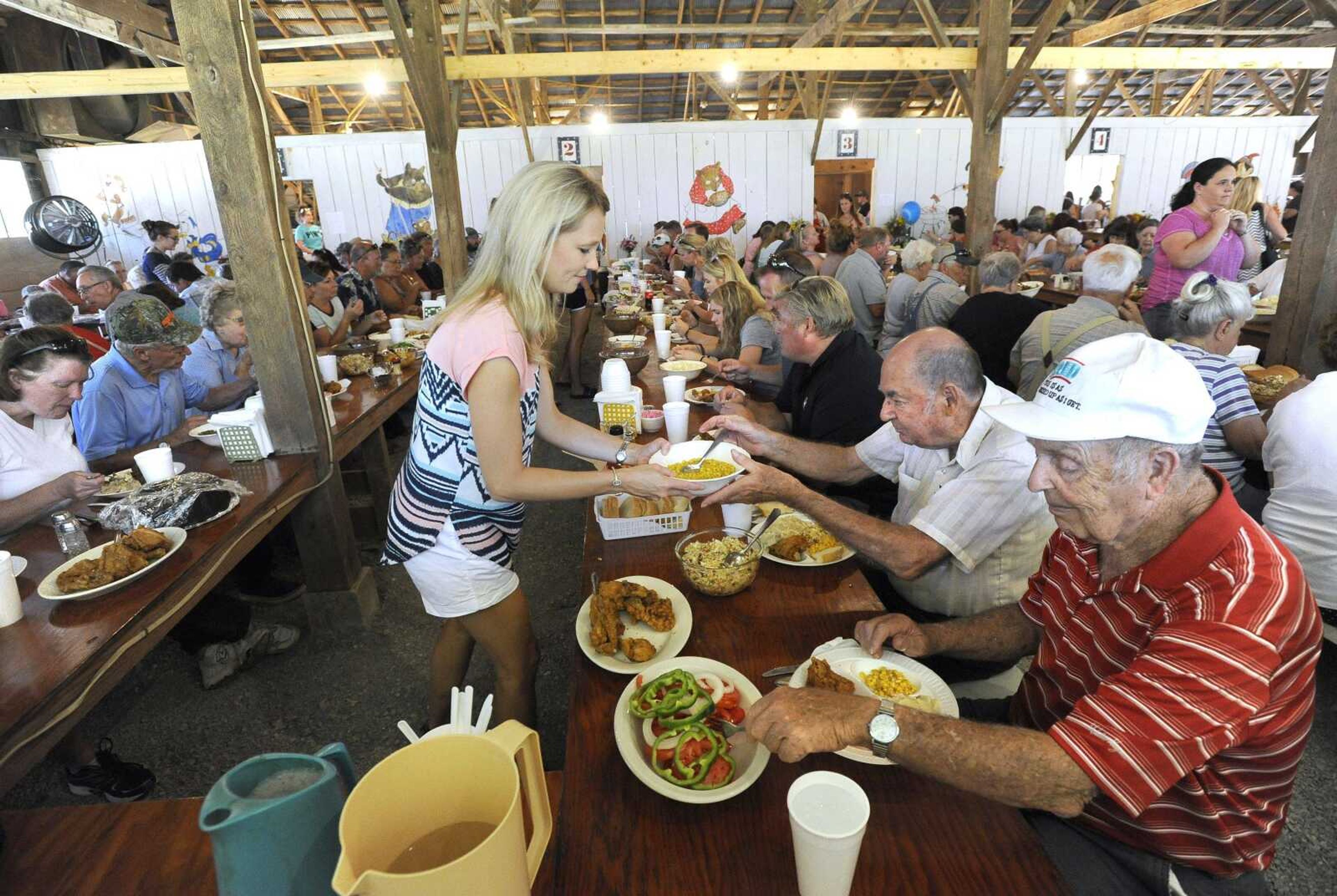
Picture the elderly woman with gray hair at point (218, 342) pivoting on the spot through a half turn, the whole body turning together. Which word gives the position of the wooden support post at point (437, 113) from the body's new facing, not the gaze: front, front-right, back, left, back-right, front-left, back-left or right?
back-right

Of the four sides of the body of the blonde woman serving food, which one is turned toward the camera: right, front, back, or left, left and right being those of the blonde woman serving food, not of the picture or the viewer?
right

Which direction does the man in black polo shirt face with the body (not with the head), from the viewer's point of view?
to the viewer's left

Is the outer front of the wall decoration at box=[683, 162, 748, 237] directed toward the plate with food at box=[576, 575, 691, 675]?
yes

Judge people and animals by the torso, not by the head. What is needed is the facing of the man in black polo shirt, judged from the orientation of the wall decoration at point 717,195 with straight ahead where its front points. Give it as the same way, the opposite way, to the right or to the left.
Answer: to the right

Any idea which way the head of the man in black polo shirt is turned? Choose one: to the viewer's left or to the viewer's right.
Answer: to the viewer's left

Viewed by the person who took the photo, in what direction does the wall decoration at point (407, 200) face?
facing the viewer
